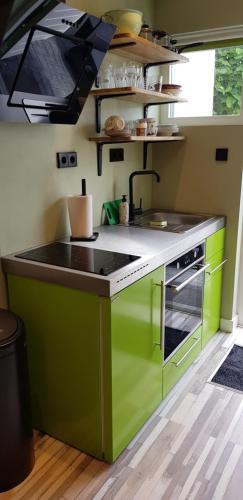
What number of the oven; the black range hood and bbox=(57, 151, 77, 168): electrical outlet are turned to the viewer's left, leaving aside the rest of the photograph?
0

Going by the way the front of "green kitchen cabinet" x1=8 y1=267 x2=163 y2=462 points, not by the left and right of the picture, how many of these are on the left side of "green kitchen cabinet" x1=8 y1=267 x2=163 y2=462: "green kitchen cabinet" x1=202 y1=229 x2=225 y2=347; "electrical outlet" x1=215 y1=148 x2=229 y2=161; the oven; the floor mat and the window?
5

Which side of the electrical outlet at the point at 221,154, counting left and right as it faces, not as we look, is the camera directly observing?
front

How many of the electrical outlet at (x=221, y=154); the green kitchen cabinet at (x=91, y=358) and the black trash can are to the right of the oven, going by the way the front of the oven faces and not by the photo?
2

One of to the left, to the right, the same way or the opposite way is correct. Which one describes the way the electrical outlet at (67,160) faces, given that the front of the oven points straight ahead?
the same way

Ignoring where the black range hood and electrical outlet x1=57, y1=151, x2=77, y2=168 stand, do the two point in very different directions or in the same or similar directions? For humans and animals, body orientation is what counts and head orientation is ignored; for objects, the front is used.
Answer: same or similar directions

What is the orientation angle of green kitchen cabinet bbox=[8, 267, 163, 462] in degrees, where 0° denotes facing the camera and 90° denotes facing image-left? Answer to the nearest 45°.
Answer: approximately 315°

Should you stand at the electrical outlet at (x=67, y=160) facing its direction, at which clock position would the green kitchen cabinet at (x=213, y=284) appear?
The green kitchen cabinet is roughly at 10 o'clock from the electrical outlet.

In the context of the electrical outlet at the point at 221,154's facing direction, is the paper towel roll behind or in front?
in front

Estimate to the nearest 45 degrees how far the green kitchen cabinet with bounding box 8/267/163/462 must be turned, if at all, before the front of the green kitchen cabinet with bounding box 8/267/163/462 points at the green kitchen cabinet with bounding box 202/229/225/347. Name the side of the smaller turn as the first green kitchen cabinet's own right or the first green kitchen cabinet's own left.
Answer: approximately 90° to the first green kitchen cabinet's own left

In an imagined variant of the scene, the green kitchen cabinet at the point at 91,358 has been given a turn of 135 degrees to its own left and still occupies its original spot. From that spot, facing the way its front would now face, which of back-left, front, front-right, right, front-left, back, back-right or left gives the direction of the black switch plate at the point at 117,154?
front

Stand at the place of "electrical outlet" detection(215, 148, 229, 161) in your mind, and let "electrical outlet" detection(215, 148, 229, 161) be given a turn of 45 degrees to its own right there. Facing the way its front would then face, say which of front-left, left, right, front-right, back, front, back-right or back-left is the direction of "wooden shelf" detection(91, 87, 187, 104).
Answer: front

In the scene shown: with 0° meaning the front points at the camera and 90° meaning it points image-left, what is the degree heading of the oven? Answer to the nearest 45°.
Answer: approximately 315°

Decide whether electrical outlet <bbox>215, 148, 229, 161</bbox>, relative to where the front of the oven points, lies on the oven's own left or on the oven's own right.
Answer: on the oven's own left

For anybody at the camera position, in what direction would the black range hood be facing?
facing the viewer and to the right of the viewer

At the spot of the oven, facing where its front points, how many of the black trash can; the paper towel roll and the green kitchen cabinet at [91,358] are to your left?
0

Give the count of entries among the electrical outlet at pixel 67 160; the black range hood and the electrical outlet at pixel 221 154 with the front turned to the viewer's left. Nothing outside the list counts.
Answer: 0

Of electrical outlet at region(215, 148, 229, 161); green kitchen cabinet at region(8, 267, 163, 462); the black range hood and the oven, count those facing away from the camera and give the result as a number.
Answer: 0
